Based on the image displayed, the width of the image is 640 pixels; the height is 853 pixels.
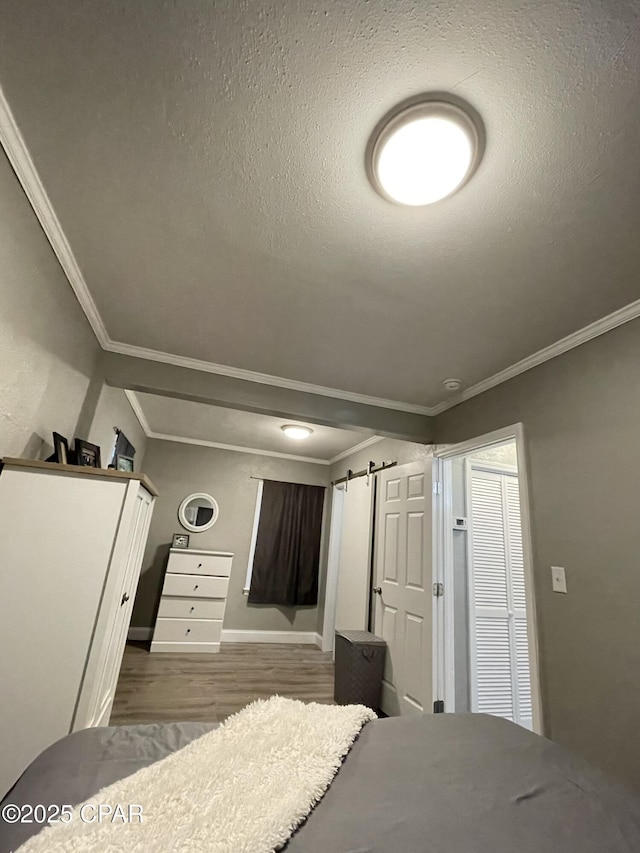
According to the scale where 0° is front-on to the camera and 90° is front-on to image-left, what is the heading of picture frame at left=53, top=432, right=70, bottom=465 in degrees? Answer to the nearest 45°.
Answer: approximately 315°

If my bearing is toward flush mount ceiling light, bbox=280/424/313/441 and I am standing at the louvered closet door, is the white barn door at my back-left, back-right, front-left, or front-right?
front-right

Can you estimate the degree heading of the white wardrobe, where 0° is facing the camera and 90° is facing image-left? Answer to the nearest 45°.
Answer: approximately 270°

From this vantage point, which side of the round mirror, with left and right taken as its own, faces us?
front

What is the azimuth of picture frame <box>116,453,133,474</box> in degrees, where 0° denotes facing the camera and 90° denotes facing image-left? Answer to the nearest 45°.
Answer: approximately 315°

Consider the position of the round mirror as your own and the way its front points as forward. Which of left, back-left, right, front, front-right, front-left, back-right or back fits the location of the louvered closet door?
front-left

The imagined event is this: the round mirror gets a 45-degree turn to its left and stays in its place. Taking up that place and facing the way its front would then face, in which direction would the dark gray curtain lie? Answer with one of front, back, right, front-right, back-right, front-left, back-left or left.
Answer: front-left

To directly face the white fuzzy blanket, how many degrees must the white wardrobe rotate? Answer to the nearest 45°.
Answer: approximately 45° to its right

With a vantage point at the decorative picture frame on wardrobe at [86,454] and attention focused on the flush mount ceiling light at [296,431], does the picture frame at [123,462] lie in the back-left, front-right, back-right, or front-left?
front-left

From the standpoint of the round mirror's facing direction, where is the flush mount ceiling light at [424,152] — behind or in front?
in front

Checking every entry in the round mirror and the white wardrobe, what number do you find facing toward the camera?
1

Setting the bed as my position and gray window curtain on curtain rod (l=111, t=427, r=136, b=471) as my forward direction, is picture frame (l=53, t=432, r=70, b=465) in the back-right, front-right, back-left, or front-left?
front-left

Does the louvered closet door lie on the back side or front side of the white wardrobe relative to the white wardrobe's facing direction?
on the front side

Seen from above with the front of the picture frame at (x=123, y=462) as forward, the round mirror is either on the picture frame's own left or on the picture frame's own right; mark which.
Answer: on the picture frame's own left
